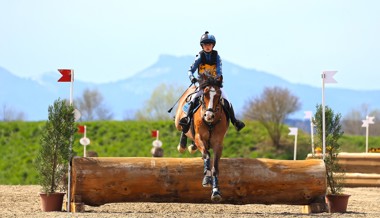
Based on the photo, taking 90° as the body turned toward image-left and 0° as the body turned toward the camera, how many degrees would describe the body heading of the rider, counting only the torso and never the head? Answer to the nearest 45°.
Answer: approximately 0°

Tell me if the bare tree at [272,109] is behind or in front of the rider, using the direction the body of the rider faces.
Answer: behind

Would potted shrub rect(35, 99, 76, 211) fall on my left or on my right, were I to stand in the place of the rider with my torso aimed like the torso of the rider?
on my right

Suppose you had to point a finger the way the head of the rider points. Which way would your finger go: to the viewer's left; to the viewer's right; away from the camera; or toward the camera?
toward the camera

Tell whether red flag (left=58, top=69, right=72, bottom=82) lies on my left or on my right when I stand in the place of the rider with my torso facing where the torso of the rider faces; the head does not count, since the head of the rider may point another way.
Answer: on my right

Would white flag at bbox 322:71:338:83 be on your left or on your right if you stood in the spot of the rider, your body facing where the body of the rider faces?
on your left

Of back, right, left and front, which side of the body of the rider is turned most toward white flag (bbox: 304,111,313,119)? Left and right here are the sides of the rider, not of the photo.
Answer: back
